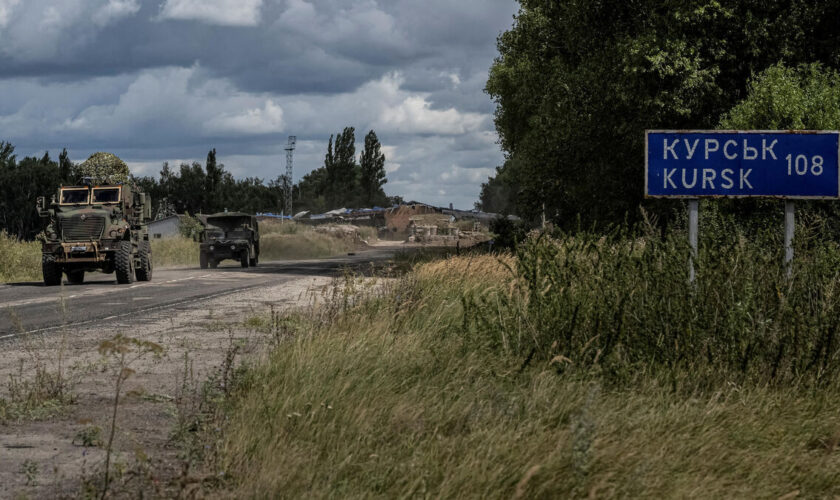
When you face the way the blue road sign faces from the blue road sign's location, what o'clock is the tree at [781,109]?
The tree is roughly at 6 o'clock from the blue road sign.

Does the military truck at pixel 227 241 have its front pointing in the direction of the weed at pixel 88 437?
yes

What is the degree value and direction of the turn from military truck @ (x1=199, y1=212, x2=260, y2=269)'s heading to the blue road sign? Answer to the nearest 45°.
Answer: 0° — it already faces it

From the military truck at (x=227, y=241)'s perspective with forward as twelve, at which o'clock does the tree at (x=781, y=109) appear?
The tree is roughly at 11 o'clock from the military truck.

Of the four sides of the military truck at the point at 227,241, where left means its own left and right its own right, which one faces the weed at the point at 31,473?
front

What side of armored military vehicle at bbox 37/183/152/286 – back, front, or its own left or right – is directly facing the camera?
front

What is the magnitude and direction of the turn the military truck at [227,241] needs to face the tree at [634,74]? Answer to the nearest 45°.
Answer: approximately 45° to its left

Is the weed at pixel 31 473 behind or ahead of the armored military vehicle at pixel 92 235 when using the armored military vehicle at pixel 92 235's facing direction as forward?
ahead

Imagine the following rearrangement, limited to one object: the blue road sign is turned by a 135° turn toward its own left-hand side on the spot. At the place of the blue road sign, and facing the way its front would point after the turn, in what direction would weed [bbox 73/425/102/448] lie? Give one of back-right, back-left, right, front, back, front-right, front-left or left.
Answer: back

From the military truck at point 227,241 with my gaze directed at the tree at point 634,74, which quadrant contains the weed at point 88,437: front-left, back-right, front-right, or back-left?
front-right

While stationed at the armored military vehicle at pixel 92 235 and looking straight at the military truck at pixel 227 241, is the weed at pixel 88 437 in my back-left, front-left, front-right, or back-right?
back-right

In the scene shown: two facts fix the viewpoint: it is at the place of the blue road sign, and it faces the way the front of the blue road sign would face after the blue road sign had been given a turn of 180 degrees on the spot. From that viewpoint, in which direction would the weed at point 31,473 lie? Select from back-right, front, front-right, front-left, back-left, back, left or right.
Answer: back-left

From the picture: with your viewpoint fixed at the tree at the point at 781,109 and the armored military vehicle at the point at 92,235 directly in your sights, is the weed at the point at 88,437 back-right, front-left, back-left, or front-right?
front-left

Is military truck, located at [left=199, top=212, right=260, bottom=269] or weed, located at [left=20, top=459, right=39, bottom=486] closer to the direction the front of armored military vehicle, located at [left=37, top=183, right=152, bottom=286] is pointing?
the weed

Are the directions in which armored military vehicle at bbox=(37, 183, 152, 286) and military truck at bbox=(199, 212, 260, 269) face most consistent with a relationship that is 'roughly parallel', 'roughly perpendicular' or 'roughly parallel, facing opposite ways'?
roughly parallel

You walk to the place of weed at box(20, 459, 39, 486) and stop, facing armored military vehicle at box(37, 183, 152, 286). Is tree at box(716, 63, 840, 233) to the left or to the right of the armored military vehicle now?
right

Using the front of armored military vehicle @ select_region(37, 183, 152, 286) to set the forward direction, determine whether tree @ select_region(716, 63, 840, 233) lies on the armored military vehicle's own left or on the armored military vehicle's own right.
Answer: on the armored military vehicle's own left

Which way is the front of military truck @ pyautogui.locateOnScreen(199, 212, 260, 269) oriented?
toward the camera
